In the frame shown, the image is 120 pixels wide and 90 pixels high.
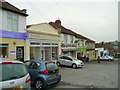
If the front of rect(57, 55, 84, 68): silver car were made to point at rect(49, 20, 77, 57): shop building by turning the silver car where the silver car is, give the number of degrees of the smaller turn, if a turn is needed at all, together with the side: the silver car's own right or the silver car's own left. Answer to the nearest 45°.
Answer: approximately 135° to the silver car's own left

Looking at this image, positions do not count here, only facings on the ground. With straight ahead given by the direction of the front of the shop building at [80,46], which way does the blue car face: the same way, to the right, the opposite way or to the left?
the opposite way

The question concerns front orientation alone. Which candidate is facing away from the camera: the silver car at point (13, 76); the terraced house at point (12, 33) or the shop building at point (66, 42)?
the silver car

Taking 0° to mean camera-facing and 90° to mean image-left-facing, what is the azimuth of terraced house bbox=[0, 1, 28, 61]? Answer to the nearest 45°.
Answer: approximately 315°

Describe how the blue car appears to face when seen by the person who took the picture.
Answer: facing away from the viewer and to the left of the viewer

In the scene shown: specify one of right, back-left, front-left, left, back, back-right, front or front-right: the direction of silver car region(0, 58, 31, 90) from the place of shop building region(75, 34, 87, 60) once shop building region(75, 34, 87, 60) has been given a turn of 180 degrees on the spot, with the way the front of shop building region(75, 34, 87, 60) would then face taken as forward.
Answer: back-left

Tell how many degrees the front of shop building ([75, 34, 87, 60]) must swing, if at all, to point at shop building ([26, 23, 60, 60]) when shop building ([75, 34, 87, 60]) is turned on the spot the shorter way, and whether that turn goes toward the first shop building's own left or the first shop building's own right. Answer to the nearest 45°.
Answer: approximately 45° to the first shop building's own right

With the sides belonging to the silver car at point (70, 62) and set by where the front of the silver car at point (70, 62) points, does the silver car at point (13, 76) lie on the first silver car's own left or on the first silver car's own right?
on the first silver car's own right

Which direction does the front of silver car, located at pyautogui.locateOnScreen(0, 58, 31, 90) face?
away from the camera

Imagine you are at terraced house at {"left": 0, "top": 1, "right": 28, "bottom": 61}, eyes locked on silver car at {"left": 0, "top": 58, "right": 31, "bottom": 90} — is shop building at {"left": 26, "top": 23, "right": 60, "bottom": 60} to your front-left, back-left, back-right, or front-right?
back-left

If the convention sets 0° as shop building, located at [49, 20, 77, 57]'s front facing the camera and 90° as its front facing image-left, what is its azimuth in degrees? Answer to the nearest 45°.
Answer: approximately 315°
